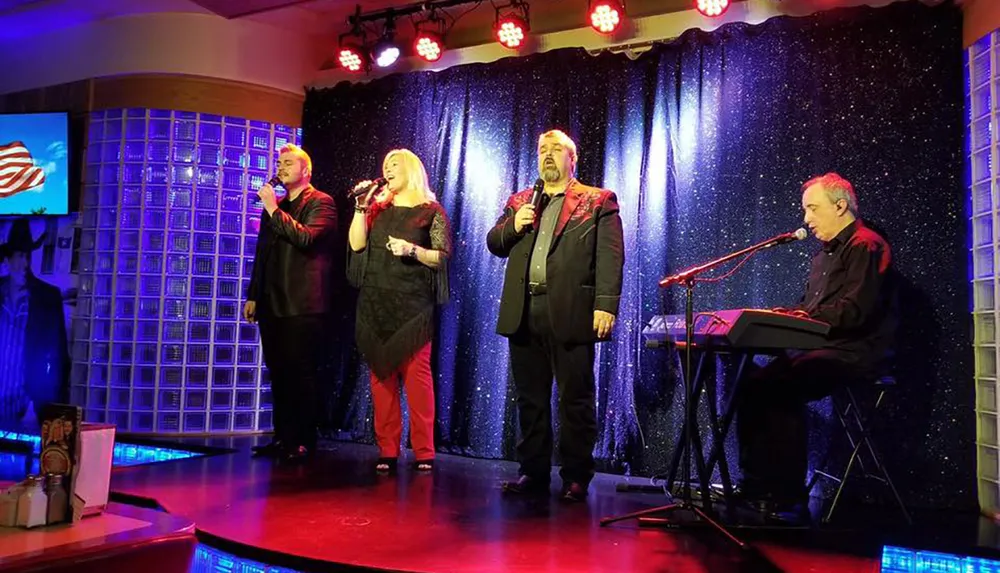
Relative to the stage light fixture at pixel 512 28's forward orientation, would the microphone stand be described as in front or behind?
in front

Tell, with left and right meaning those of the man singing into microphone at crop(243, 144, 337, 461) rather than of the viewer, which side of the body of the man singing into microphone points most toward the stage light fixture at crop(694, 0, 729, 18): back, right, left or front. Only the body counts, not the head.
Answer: left

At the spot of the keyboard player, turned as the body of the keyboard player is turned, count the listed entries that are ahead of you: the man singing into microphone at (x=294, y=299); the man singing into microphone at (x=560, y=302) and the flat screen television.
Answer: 3

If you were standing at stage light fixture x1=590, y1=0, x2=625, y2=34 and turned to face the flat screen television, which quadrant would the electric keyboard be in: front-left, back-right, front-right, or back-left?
back-left

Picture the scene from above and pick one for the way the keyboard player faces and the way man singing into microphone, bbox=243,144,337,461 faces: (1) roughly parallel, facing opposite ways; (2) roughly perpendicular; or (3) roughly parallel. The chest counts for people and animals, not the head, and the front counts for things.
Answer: roughly perpendicular

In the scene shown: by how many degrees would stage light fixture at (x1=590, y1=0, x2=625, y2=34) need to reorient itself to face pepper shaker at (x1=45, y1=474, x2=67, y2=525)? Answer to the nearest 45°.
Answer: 0° — it already faces it

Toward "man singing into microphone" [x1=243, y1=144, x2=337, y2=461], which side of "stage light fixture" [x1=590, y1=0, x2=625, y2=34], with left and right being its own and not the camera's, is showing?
right

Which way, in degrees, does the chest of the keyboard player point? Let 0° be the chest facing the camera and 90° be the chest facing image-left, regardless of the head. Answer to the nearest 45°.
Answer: approximately 90°

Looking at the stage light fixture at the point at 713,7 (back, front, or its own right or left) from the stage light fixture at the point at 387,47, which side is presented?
right

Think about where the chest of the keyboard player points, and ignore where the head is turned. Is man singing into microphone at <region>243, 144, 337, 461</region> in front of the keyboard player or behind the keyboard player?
in front

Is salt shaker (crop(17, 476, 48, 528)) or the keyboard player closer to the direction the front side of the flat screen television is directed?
the salt shaker
